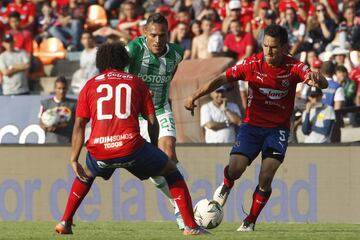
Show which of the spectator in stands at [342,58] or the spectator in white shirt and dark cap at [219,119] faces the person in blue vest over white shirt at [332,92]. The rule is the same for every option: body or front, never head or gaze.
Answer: the spectator in stands at [342,58]

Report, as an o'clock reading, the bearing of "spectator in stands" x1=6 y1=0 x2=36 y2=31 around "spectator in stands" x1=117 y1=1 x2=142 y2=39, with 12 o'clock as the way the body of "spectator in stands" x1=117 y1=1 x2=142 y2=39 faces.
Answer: "spectator in stands" x1=6 y1=0 x2=36 y2=31 is roughly at 4 o'clock from "spectator in stands" x1=117 y1=1 x2=142 y2=39.

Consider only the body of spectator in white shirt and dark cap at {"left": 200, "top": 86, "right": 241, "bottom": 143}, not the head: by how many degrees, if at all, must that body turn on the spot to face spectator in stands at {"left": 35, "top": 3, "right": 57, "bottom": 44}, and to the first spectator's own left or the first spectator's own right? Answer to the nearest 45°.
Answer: approximately 135° to the first spectator's own right

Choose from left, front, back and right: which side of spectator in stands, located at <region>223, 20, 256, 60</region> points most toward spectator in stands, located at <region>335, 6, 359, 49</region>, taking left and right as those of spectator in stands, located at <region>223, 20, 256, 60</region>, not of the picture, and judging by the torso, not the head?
left

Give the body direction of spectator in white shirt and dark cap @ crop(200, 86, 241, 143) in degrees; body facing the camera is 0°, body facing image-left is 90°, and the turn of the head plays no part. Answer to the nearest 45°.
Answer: approximately 0°

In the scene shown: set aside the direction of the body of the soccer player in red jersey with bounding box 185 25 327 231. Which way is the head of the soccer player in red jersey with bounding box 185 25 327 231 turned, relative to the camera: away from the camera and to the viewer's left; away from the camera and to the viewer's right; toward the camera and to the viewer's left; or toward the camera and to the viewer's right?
toward the camera and to the viewer's left

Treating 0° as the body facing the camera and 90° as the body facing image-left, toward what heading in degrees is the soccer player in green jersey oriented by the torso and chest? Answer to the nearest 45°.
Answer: approximately 0°

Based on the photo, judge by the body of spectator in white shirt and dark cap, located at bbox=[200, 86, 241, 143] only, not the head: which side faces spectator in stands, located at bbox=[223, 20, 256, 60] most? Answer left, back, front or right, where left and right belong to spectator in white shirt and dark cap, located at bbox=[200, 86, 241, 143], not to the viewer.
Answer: back
